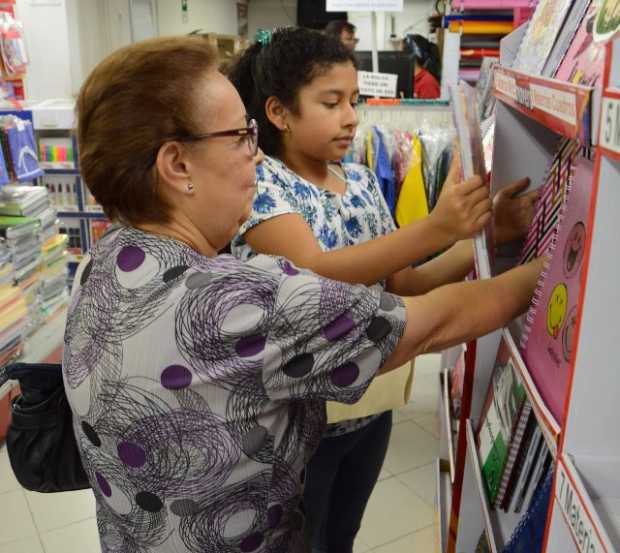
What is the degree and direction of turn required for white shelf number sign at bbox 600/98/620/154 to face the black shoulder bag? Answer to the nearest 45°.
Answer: approximately 45° to its right

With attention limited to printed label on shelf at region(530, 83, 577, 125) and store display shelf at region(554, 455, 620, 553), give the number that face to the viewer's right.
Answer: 0

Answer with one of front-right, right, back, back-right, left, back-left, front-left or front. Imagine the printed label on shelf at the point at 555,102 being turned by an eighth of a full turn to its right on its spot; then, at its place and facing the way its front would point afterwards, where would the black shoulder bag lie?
front

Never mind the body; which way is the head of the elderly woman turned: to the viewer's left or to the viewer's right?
to the viewer's right

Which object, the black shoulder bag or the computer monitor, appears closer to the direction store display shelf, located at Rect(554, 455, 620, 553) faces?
the black shoulder bag

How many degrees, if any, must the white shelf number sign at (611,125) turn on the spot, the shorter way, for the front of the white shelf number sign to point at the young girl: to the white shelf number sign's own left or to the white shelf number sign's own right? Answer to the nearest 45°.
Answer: approximately 90° to the white shelf number sign's own right

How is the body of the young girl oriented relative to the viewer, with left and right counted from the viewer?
facing the viewer and to the right of the viewer

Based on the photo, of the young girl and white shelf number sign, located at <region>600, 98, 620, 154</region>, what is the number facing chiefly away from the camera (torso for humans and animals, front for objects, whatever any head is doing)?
0

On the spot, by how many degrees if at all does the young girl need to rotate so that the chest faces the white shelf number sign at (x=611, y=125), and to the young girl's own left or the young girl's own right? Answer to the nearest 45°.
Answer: approximately 45° to the young girl's own right

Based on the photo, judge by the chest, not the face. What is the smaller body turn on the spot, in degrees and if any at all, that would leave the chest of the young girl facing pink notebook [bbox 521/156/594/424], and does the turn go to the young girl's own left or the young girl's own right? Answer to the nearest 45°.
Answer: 0° — they already face it
